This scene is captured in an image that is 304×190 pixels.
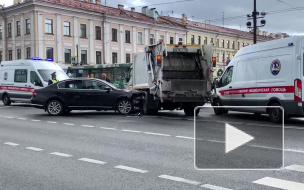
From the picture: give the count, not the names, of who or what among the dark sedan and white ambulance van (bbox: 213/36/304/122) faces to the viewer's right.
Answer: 1

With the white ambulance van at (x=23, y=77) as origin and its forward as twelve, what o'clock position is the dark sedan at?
The dark sedan is roughly at 1 o'clock from the white ambulance van.

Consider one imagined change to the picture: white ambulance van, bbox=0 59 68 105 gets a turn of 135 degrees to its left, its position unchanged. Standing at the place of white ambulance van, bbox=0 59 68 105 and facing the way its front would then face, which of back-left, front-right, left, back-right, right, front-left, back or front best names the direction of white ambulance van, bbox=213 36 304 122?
back-right

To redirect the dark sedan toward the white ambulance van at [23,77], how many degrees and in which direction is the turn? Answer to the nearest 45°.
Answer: approximately 135° to its left

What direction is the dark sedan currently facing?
to the viewer's right

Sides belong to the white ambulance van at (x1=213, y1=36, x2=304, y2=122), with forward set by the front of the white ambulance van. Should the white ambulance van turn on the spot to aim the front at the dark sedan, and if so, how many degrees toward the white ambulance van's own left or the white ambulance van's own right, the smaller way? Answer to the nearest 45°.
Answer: approximately 45° to the white ambulance van's own left

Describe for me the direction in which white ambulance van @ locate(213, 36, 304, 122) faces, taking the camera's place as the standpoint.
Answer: facing away from the viewer and to the left of the viewer

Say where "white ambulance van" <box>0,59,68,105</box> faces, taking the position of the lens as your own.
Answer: facing the viewer and to the right of the viewer
